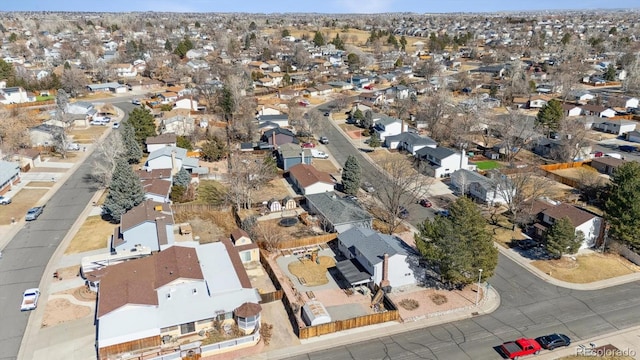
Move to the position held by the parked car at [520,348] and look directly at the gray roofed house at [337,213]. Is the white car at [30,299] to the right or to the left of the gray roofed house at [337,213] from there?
left

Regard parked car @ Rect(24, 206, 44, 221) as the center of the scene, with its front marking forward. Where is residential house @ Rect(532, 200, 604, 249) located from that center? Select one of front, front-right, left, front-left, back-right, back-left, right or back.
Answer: left

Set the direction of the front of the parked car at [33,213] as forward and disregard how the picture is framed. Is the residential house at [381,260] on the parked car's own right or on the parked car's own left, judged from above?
on the parked car's own left

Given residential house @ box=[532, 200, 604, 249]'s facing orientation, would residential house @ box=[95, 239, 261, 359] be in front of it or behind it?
in front

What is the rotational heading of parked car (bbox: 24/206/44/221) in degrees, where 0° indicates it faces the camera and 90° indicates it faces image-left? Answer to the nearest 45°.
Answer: approximately 45°

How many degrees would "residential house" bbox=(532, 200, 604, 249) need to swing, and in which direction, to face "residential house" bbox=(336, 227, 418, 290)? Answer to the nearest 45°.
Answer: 0° — it already faces it

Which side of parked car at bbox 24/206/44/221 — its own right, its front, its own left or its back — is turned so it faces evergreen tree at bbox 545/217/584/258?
left

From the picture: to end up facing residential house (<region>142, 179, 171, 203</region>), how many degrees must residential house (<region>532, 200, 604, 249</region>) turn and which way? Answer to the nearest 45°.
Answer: approximately 45° to its right

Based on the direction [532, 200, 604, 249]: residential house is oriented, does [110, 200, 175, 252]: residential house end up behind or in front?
in front

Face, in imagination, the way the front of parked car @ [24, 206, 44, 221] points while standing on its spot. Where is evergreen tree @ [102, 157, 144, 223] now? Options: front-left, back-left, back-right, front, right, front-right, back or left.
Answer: left
